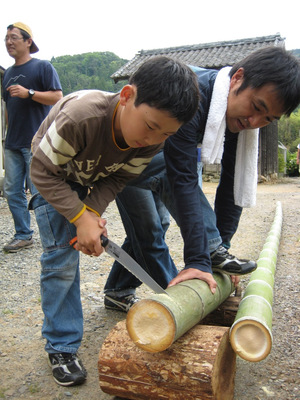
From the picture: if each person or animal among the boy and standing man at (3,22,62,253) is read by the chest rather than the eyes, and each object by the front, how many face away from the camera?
0

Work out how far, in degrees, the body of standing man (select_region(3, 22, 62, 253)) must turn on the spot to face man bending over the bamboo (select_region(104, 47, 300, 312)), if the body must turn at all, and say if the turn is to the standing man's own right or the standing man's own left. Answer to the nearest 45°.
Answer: approximately 45° to the standing man's own left

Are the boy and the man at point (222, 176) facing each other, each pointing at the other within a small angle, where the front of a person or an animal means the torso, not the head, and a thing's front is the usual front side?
no

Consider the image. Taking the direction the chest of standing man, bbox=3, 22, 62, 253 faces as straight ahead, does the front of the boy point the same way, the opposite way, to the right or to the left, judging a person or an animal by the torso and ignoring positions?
to the left

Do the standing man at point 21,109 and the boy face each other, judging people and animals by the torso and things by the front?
no

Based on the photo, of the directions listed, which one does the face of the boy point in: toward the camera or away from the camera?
toward the camera

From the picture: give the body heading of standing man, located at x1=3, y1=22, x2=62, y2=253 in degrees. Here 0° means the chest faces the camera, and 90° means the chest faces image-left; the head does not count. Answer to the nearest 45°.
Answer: approximately 45°

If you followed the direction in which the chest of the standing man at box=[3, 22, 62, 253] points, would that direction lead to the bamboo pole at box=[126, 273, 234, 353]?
no

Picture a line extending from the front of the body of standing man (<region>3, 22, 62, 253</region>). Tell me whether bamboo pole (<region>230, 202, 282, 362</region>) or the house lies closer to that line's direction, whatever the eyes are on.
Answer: the bamboo pole

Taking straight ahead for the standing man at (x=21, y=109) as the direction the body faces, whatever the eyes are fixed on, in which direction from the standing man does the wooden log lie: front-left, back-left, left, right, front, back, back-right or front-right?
front-left

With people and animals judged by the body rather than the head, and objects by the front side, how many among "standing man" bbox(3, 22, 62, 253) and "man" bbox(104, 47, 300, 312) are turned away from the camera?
0

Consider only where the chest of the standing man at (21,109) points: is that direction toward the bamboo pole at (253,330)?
no

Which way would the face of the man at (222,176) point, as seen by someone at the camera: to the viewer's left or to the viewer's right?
to the viewer's left

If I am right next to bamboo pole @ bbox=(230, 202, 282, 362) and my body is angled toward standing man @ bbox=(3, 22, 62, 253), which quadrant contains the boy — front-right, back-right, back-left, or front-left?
front-left
